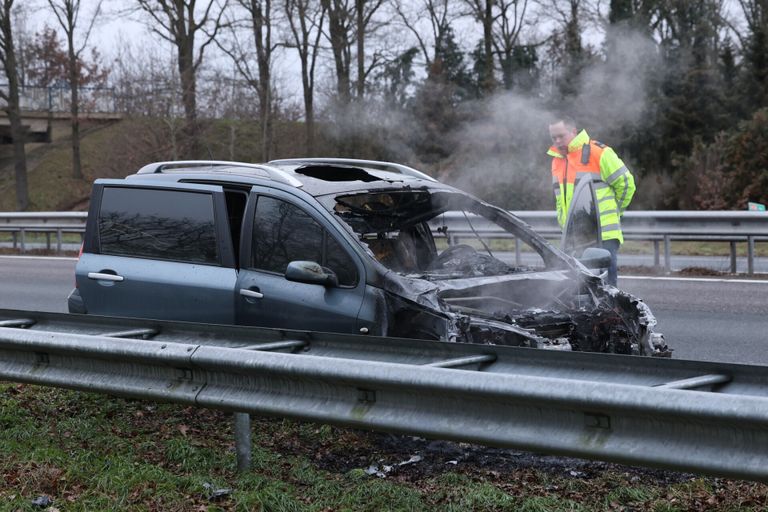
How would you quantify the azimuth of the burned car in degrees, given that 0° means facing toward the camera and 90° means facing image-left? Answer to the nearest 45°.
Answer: approximately 315°

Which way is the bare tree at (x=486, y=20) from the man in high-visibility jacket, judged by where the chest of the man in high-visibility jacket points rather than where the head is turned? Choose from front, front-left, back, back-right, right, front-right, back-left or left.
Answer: back-right

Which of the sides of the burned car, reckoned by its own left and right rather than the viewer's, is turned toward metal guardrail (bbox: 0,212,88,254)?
back

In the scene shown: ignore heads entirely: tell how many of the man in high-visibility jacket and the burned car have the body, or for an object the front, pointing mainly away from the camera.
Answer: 0

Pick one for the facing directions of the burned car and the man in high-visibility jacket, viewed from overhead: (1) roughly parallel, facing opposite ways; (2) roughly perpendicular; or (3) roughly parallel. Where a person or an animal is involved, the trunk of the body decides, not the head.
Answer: roughly perpendicular

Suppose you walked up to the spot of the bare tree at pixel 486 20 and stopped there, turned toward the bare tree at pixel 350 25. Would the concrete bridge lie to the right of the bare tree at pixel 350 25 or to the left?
right

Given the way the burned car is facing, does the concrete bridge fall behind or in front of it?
behind

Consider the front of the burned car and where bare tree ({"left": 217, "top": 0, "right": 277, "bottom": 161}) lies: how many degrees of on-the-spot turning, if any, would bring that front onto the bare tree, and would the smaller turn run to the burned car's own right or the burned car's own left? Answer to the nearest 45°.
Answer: approximately 135° to the burned car's own left

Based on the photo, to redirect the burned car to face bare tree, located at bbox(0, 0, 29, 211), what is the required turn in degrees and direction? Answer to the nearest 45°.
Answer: approximately 135° to its left

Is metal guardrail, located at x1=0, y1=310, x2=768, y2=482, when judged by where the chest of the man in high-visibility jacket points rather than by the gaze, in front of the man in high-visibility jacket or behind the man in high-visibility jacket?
in front

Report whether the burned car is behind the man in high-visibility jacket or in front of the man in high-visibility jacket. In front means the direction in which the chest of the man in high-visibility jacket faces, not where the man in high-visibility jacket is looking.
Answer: in front

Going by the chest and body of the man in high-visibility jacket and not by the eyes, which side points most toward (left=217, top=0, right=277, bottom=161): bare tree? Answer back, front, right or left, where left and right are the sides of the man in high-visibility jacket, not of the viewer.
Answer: right

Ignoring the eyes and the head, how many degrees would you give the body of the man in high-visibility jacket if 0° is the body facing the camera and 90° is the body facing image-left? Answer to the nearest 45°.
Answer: approximately 45°

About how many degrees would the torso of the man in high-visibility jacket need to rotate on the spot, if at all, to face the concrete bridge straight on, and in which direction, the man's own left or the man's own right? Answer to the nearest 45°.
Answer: approximately 90° to the man's own right
